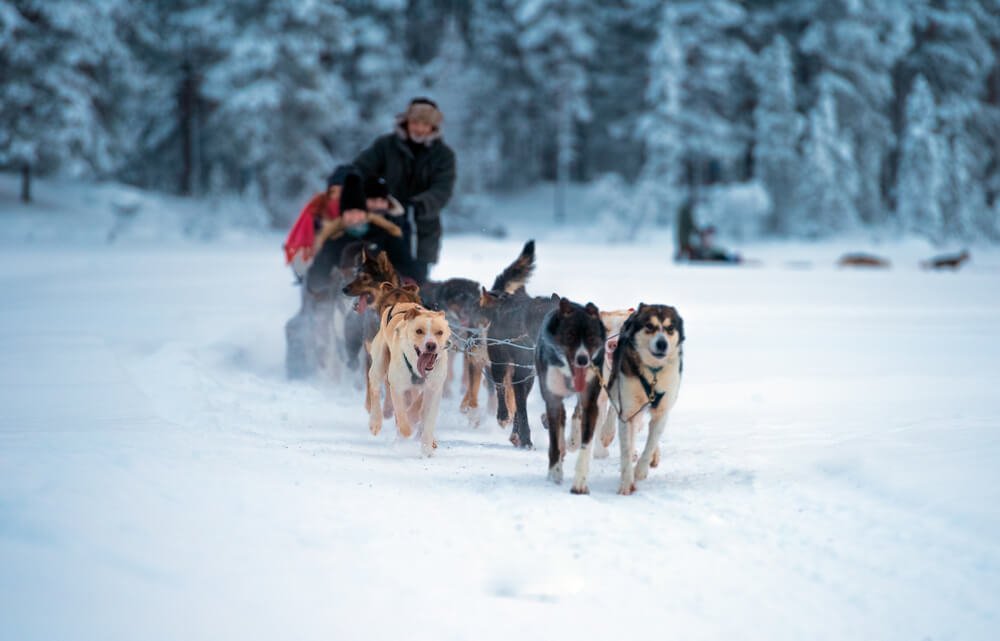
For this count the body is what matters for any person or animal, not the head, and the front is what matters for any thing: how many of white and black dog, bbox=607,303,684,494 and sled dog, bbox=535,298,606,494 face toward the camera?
2

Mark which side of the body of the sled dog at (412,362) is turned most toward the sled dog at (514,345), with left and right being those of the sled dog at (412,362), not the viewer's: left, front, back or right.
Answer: left

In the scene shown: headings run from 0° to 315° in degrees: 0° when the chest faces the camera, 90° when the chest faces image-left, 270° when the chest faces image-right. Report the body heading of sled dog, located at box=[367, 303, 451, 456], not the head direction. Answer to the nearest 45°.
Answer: approximately 315°

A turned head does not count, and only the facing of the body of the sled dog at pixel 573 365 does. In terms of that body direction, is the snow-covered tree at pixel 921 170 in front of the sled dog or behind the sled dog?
behind

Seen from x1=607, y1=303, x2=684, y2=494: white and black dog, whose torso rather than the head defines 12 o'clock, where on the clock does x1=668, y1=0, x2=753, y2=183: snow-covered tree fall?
The snow-covered tree is roughly at 6 o'clock from the white and black dog.

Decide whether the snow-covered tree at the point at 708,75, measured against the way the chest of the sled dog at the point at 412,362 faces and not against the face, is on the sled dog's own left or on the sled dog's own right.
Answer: on the sled dog's own left

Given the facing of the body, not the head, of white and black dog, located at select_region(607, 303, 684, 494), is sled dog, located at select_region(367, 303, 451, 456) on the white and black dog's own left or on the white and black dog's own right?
on the white and black dog's own right

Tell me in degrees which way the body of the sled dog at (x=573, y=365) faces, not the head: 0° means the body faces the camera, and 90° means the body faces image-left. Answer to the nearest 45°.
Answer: approximately 0°

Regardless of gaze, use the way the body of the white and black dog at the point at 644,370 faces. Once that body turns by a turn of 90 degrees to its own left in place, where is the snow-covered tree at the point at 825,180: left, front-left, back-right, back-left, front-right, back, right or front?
left

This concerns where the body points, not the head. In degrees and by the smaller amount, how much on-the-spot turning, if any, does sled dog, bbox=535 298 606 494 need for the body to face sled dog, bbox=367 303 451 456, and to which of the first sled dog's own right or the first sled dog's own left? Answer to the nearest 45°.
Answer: approximately 135° to the first sled dog's own right

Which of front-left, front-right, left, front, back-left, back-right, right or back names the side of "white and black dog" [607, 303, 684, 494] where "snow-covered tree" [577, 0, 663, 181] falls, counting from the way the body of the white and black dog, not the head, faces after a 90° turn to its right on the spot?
right
